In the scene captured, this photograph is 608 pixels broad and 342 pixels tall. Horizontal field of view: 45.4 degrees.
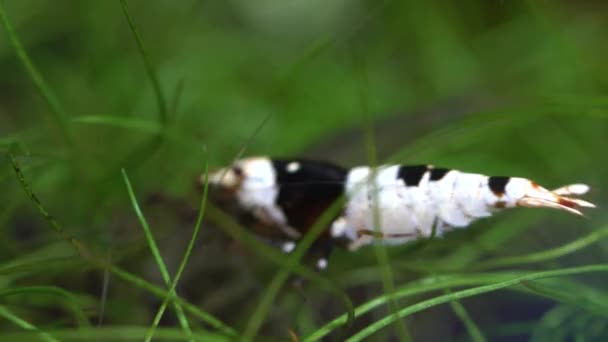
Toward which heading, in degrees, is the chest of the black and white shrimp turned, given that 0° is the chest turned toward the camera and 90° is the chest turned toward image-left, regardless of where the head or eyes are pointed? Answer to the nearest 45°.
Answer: approximately 90°
